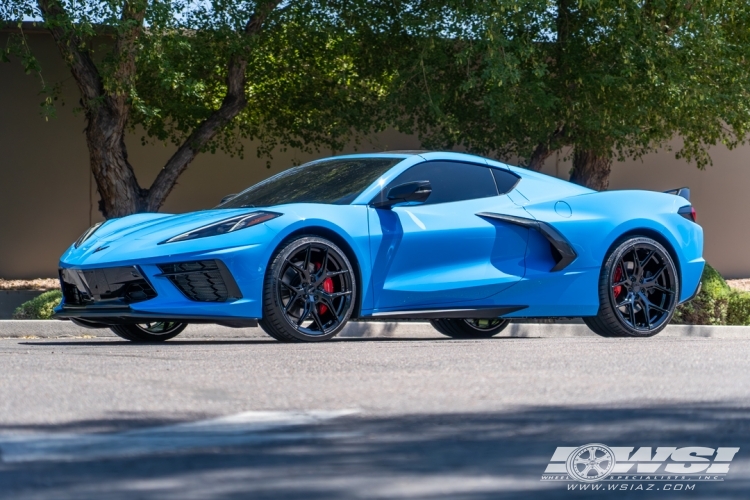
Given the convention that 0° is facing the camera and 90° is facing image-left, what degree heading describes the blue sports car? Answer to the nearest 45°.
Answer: approximately 45°

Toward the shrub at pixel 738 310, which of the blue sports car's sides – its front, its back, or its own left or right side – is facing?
back

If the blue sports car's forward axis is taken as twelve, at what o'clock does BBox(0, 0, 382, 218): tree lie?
The tree is roughly at 4 o'clock from the blue sports car.

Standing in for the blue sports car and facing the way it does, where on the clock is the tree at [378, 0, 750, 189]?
The tree is roughly at 5 o'clock from the blue sports car.

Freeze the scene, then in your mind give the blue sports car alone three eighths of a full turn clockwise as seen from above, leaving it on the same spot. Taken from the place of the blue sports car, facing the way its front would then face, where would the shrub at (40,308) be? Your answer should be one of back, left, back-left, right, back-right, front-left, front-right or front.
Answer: front-left

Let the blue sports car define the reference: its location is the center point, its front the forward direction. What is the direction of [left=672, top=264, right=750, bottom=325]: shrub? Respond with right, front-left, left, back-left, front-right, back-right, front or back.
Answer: back
